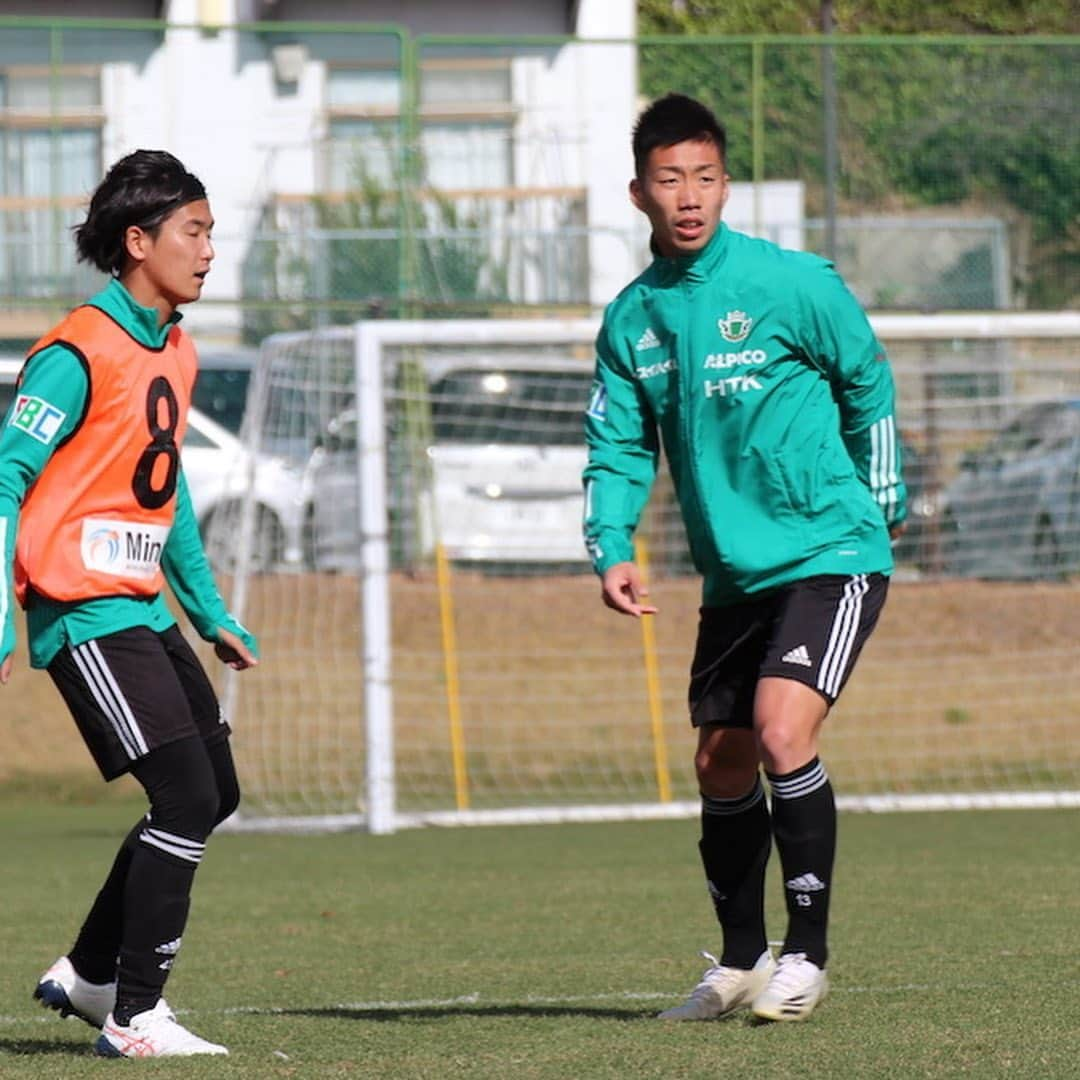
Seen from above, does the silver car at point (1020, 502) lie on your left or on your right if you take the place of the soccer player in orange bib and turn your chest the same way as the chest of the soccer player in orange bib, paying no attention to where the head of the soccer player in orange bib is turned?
on your left

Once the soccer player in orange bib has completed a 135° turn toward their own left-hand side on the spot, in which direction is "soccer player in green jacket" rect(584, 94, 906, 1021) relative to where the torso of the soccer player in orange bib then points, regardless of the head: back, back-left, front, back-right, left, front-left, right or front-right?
right

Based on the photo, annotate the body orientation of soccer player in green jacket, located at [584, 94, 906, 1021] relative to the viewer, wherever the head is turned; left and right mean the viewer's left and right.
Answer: facing the viewer and to the left of the viewer

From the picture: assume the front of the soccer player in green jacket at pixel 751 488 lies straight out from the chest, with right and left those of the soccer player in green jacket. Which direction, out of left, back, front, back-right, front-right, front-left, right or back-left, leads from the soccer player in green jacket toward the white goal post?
back-right

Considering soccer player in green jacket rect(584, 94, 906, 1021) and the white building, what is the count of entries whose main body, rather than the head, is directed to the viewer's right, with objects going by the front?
0

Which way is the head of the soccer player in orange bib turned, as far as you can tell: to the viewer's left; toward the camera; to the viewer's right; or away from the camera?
to the viewer's right

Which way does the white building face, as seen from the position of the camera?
facing the viewer

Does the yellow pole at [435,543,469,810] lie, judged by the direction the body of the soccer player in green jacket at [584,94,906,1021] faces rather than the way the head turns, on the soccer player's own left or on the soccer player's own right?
on the soccer player's own right

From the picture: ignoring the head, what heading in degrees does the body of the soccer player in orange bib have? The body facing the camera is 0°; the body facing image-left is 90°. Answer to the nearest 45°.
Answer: approximately 315°

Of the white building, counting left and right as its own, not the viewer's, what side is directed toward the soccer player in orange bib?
front

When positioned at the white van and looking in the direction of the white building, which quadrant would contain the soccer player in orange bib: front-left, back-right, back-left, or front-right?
back-left

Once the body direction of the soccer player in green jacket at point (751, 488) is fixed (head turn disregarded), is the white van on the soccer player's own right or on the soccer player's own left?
on the soccer player's own right
